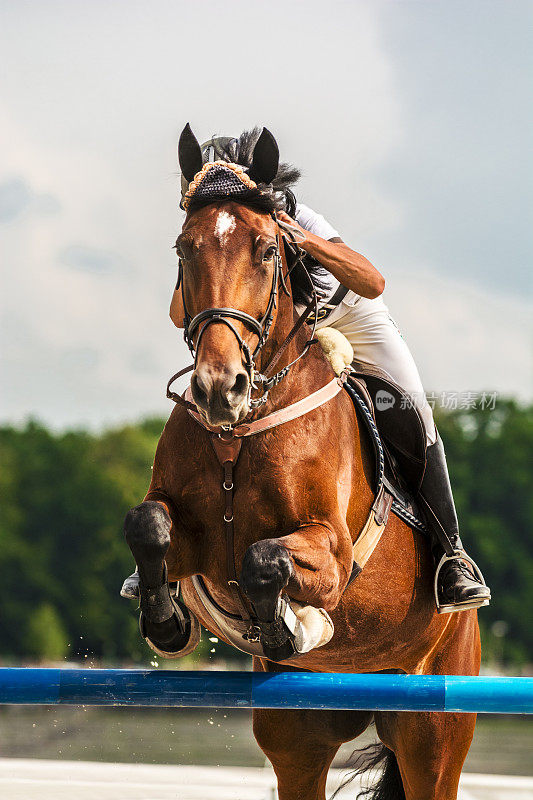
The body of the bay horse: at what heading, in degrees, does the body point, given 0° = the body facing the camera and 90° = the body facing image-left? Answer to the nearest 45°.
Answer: approximately 0°

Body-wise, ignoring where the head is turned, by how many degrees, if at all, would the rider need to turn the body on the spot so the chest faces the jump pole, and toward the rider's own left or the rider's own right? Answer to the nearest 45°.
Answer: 0° — they already face it
